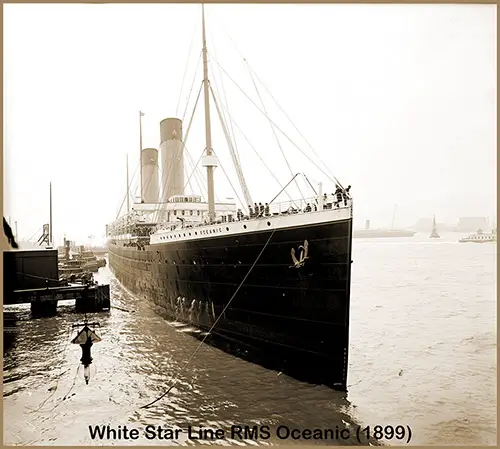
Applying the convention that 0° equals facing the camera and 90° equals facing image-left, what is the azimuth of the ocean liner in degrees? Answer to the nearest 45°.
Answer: approximately 315°
